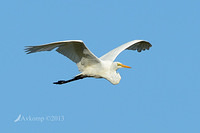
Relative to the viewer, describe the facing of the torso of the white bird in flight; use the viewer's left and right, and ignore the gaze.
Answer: facing the viewer and to the right of the viewer
